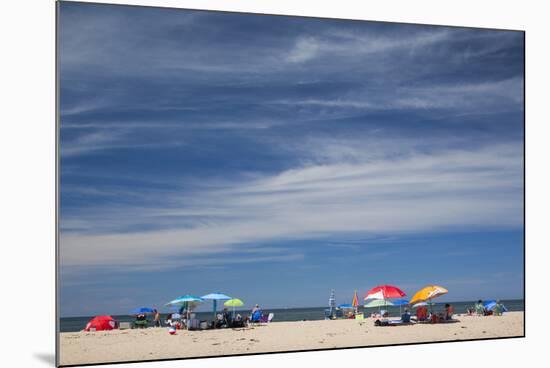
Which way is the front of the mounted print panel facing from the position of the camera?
facing the viewer and to the right of the viewer
